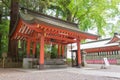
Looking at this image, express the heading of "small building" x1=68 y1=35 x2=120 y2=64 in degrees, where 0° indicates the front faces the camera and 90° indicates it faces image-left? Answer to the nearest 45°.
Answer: approximately 0°
